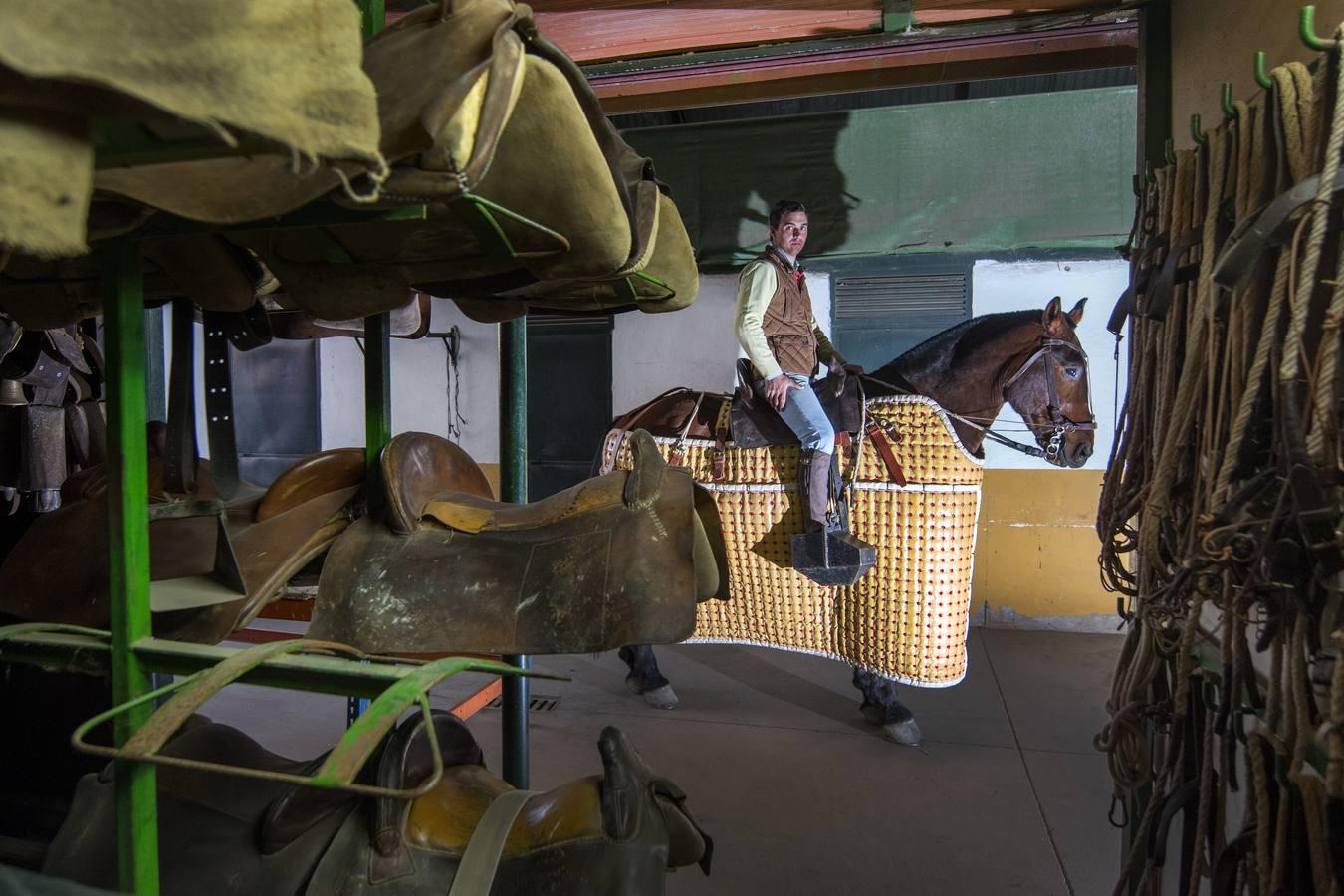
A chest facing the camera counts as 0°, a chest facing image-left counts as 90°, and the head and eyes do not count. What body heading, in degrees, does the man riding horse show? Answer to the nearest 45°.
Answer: approximately 315°

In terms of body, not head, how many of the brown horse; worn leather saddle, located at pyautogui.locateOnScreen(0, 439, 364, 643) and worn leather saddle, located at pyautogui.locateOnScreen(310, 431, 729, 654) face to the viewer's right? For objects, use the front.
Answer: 2

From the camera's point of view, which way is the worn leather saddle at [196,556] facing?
to the viewer's left

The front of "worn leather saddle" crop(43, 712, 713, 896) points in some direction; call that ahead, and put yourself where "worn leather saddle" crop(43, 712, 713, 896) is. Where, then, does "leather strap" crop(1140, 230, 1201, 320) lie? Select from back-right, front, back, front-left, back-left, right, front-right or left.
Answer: front

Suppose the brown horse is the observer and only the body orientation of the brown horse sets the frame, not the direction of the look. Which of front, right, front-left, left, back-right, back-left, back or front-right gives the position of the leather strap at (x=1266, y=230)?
right

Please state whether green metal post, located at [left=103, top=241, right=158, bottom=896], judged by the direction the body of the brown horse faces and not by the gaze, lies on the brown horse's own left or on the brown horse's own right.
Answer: on the brown horse's own right

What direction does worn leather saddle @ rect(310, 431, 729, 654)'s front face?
to the viewer's right

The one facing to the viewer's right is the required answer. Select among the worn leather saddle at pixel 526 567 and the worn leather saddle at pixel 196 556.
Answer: the worn leather saddle at pixel 526 567

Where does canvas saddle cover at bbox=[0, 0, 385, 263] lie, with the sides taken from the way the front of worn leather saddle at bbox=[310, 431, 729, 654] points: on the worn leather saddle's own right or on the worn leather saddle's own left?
on the worn leather saddle's own right

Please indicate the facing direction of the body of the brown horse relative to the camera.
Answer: to the viewer's right

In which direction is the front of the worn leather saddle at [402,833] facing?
to the viewer's right
